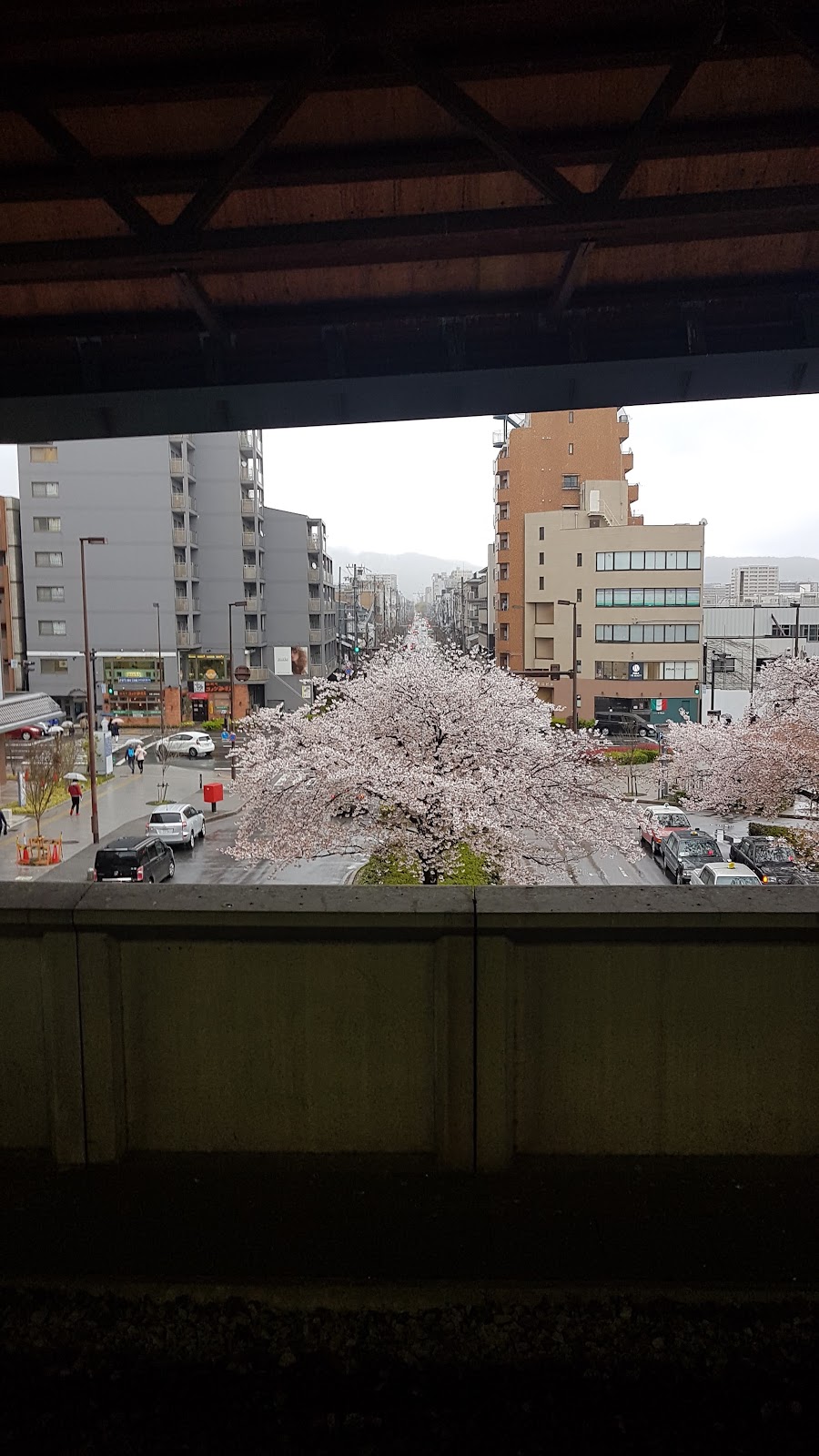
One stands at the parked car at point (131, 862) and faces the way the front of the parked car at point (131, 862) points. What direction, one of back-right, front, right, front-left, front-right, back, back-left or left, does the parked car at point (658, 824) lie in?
front-right

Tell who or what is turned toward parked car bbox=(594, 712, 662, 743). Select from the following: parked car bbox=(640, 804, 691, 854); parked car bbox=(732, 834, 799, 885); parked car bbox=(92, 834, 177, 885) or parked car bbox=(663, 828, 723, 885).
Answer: parked car bbox=(92, 834, 177, 885)

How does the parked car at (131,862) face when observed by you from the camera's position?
facing away from the viewer and to the right of the viewer

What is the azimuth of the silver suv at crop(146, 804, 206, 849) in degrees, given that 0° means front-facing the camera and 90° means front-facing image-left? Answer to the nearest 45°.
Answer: approximately 225°

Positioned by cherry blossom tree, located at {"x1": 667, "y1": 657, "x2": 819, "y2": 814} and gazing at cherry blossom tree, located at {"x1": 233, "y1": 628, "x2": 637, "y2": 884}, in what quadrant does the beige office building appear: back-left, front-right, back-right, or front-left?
back-right

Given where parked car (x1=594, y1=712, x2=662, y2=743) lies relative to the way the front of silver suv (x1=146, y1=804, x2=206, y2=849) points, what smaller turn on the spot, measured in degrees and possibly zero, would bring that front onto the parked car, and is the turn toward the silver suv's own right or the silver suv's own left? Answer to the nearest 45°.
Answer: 0° — it already faces it

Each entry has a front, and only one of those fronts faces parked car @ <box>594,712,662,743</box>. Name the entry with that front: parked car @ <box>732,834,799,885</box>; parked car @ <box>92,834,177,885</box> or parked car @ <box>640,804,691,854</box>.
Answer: parked car @ <box>92,834,177,885</box>

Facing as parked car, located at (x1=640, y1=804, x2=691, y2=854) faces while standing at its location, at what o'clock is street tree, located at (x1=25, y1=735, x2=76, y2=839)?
The street tree is roughly at 4 o'clock from the parked car.

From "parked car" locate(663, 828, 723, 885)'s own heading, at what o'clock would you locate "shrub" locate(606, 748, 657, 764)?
The shrub is roughly at 7 o'clock from the parked car.
